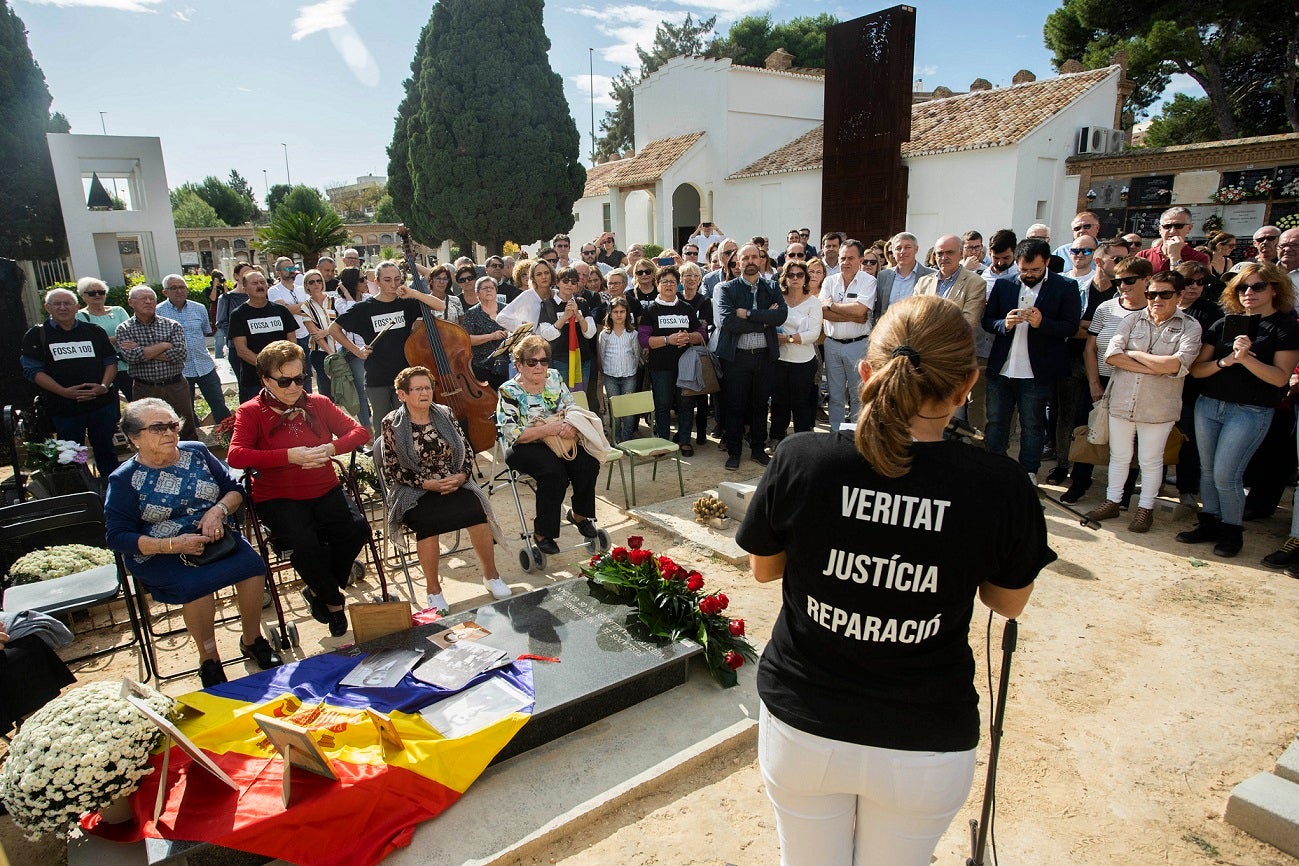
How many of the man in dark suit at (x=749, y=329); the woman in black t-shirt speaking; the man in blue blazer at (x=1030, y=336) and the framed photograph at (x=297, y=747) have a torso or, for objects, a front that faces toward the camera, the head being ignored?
2

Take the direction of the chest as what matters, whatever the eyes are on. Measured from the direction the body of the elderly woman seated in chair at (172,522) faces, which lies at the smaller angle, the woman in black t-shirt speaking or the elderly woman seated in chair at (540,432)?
the woman in black t-shirt speaking

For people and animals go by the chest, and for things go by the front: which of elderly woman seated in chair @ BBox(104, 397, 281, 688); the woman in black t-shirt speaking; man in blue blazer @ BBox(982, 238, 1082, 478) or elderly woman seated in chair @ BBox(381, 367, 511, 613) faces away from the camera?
the woman in black t-shirt speaking

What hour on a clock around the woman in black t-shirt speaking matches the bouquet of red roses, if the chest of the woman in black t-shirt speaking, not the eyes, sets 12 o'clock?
The bouquet of red roses is roughly at 11 o'clock from the woman in black t-shirt speaking.

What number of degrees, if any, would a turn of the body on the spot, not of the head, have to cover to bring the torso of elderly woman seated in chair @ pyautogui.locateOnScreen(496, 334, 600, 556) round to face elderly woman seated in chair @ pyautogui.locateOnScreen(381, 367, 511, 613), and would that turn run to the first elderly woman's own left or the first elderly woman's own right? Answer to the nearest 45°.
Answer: approximately 90° to the first elderly woman's own right

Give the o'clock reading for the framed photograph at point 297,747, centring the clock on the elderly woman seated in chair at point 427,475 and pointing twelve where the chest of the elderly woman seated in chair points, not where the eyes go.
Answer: The framed photograph is roughly at 2 o'clock from the elderly woman seated in chair.

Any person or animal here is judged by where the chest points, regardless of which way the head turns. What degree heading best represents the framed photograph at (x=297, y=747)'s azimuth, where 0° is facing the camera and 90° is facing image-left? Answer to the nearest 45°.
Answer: approximately 225°

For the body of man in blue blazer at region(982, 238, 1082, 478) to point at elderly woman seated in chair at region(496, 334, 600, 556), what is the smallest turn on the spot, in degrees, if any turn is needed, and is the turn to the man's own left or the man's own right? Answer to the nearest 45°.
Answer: approximately 45° to the man's own right

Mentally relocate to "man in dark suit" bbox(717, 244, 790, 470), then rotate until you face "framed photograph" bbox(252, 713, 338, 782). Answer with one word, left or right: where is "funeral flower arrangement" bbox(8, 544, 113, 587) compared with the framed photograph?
right

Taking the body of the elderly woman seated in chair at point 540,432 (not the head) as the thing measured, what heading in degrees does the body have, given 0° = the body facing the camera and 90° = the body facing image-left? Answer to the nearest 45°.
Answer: approximately 315°

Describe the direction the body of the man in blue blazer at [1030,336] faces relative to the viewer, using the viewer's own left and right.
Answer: facing the viewer

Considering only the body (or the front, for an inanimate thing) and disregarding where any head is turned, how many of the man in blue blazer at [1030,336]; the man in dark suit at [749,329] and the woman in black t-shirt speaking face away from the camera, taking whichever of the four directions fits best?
1

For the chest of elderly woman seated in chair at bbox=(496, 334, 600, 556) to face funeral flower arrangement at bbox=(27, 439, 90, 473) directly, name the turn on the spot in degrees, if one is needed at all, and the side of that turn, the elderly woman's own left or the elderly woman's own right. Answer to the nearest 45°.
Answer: approximately 135° to the elderly woman's own right

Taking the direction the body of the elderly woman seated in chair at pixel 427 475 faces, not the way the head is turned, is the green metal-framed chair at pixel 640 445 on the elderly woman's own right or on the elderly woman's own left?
on the elderly woman's own left
